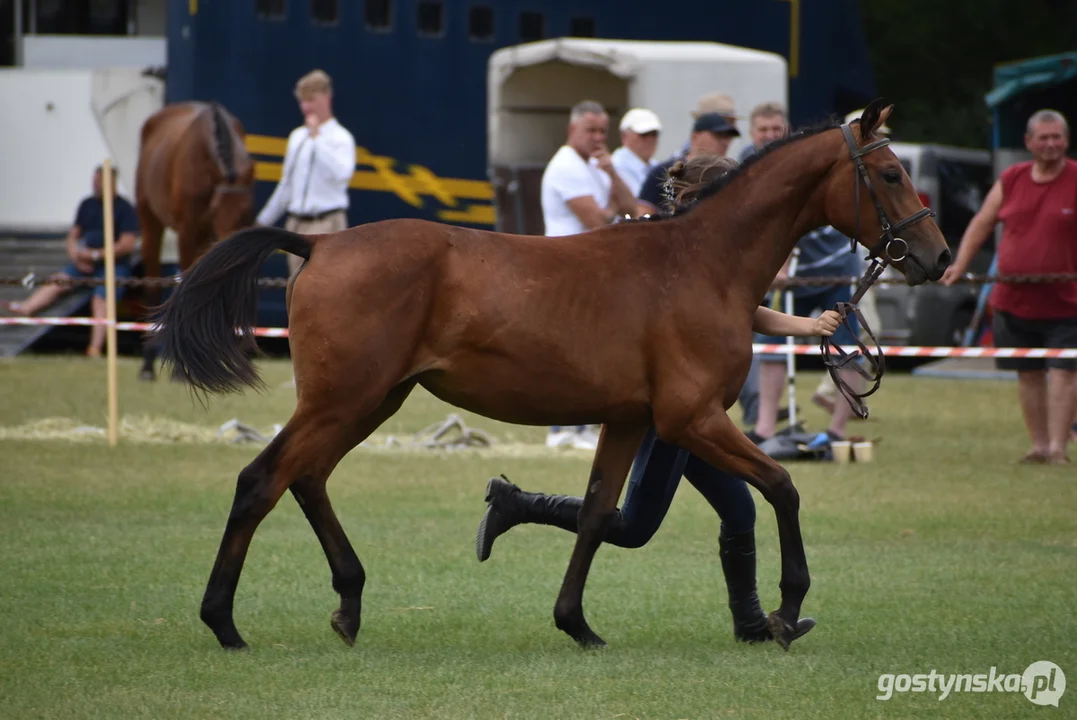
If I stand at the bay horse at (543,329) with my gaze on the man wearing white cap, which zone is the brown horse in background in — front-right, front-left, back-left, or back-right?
front-left

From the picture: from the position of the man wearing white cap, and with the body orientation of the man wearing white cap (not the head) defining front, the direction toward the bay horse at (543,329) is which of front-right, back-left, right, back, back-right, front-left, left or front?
front-right

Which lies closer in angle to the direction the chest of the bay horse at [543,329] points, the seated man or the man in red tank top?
the man in red tank top

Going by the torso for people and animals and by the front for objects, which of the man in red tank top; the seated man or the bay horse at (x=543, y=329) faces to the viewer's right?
the bay horse

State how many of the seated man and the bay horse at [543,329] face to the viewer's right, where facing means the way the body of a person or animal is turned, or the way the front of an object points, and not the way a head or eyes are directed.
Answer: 1

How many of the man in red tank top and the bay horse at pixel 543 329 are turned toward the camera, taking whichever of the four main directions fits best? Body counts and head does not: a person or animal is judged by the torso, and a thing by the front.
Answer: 1

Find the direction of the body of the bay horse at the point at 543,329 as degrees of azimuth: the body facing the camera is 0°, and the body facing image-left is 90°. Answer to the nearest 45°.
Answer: approximately 270°

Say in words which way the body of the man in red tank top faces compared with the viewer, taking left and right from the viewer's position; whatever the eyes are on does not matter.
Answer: facing the viewer

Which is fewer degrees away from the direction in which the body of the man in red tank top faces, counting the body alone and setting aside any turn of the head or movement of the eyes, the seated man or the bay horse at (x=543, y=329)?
the bay horse

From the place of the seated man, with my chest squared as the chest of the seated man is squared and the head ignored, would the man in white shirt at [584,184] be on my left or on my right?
on my left

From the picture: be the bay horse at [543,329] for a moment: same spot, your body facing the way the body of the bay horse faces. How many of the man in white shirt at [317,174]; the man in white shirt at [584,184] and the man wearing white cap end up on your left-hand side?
3

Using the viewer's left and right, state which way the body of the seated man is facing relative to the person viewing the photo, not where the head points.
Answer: facing the viewer and to the left of the viewer

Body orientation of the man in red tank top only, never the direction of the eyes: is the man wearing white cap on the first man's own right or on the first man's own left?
on the first man's own right

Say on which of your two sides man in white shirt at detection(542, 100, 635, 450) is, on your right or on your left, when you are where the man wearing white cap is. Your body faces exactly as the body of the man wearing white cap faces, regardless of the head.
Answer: on your right

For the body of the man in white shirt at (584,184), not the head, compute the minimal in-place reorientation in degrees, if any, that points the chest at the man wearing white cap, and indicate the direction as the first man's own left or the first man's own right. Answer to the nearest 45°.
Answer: approximately 90° to the first man's own left
